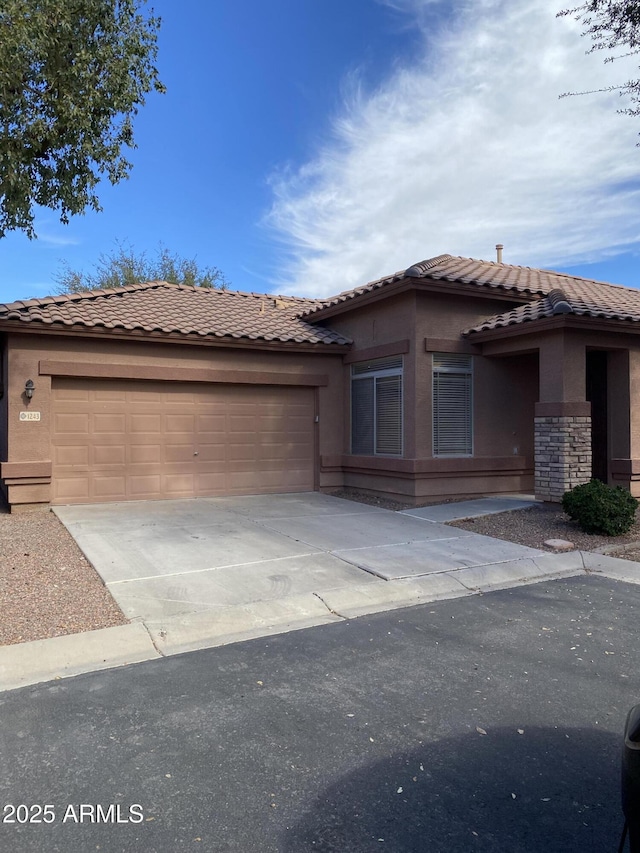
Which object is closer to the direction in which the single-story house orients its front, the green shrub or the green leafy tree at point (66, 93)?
the green shrub

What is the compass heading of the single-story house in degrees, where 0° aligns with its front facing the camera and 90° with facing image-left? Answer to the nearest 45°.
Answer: approximately 315°

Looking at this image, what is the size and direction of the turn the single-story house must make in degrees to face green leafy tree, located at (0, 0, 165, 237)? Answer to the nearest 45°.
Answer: approximately 90° to its right
